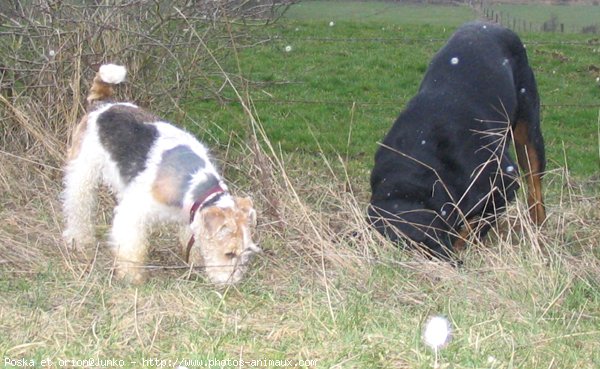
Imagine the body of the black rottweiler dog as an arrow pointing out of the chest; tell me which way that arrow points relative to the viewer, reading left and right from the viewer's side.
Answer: facing the viewer and to the left of the viewer

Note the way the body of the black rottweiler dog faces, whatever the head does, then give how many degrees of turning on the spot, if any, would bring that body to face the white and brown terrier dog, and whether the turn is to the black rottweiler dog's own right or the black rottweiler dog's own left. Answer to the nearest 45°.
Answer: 0° — it already faces it

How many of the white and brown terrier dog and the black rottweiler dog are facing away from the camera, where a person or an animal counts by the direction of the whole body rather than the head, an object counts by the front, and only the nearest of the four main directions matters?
0

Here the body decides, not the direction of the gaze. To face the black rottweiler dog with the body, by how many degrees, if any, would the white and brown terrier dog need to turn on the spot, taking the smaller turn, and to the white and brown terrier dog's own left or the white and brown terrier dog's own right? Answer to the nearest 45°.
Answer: approximately 45° to the white and brown terrier dog's own left

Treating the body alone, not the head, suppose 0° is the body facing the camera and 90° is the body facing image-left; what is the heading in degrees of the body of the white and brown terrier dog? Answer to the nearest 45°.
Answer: approximately 315°
